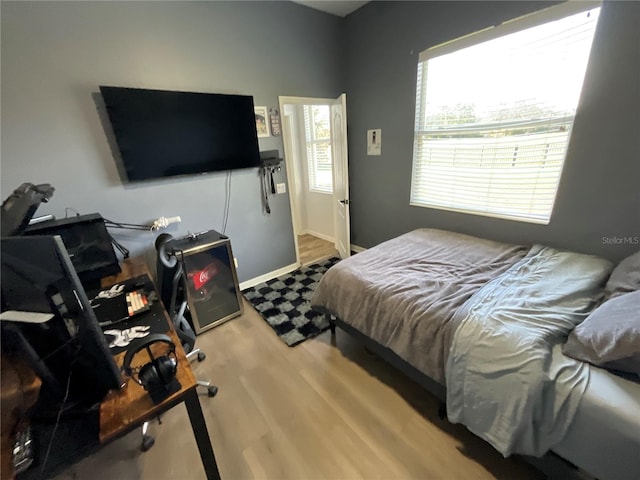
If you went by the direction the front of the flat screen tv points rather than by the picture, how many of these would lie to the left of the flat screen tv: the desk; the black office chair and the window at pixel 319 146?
1

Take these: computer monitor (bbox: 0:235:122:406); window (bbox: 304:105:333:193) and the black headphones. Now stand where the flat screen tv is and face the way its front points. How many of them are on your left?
1

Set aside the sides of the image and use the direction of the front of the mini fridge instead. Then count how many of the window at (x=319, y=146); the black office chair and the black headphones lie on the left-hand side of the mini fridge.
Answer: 1

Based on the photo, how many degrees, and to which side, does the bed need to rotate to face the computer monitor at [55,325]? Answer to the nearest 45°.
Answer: approximately 90° to its left

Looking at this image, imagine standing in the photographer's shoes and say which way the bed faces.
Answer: facing away from the viewer and to the left of the viewer

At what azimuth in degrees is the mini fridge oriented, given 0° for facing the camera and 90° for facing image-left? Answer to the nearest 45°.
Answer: approximately 315°

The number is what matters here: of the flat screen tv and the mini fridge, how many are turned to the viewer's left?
0

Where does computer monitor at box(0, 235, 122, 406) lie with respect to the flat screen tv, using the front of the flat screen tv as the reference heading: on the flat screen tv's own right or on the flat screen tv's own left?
on the flat screen tv's own right

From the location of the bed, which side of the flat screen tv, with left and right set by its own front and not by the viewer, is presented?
front

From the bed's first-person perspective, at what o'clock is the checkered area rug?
The checkered area rug is roughly at 11 o'clock from the bed.

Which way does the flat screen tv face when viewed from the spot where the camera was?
facing the viewer and to the right of the viewer

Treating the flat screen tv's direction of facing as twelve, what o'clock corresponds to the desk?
The desk is roughly at 2 o'clock from the flat screen tv.

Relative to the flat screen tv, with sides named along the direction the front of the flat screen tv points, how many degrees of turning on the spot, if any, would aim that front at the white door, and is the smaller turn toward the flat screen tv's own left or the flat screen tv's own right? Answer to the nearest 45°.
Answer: approximately 45° to the flat screen tv's own left

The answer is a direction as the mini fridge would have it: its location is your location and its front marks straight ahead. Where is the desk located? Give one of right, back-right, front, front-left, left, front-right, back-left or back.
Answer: front-right
